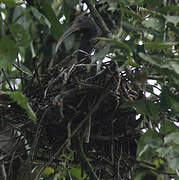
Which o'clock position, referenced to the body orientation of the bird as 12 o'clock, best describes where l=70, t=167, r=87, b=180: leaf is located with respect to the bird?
The leaf is roughly at 10 o'clock from the bird.

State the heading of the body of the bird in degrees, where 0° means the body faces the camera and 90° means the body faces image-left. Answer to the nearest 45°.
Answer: approximately 90°

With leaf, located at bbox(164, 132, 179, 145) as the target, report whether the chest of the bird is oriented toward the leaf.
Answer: no

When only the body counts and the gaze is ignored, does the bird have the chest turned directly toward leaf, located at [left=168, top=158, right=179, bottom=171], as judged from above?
no
